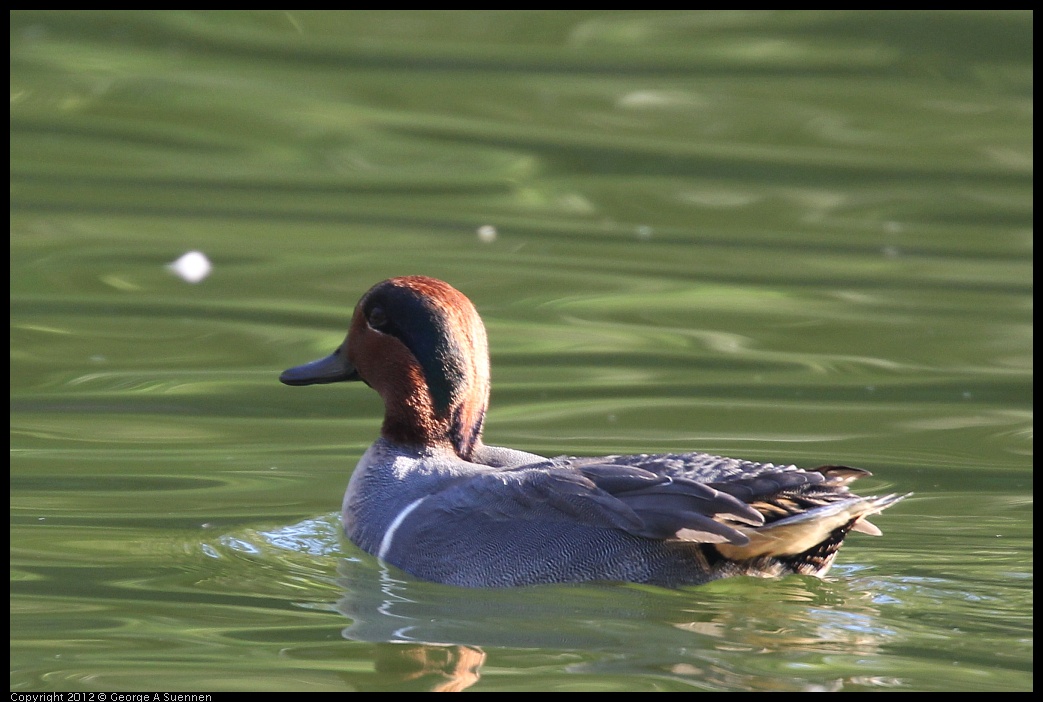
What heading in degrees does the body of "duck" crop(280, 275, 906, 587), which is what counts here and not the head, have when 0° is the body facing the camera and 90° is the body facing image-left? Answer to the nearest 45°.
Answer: approximately 90°
